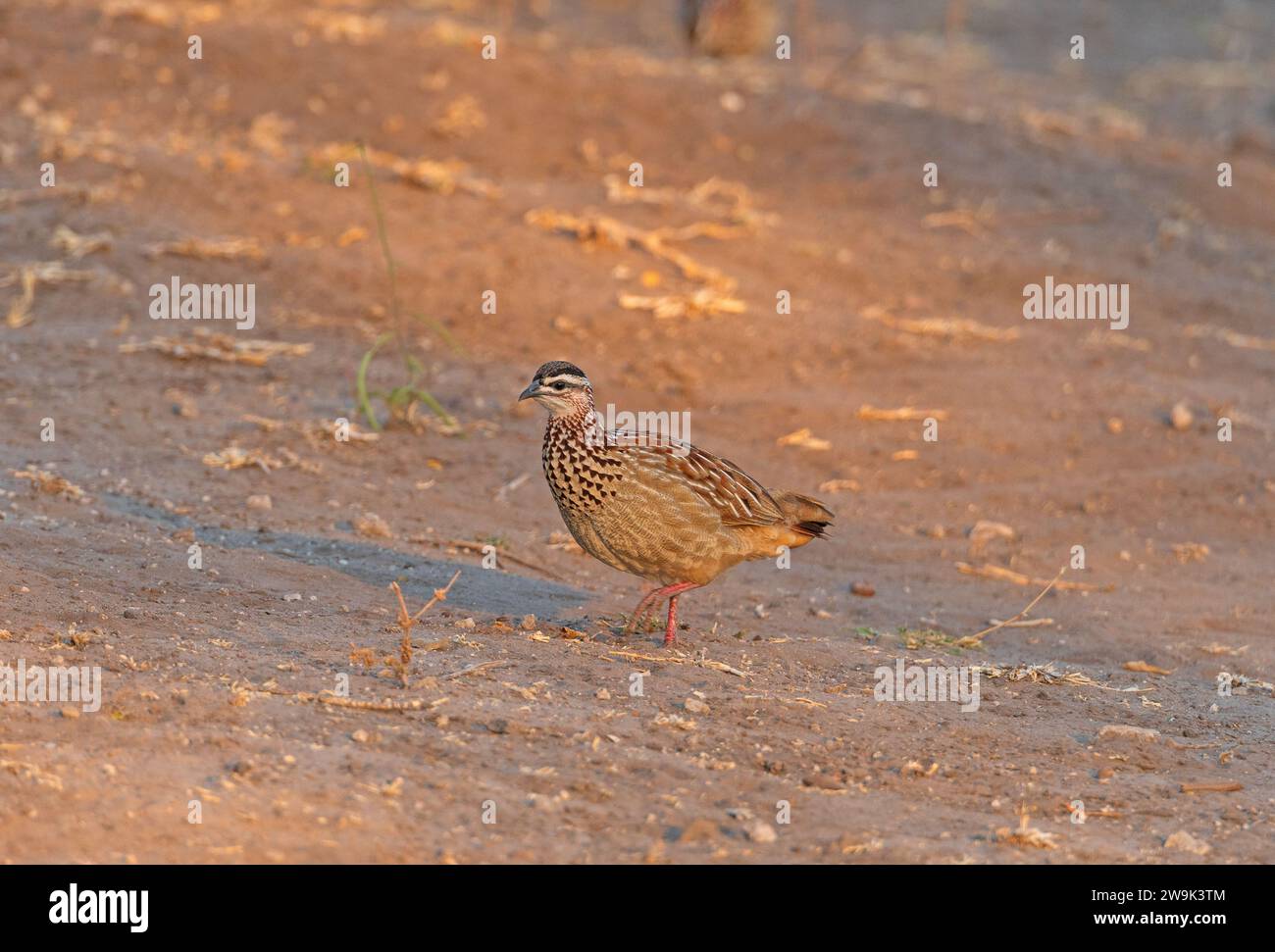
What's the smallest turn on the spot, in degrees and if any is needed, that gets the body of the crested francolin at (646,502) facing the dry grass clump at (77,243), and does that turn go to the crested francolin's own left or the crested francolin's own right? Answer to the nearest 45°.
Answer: approximately 45° to the crested francolin's own right

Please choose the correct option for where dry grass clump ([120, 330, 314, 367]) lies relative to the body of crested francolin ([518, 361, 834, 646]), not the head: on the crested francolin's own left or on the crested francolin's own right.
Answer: on the crested francolin's own right

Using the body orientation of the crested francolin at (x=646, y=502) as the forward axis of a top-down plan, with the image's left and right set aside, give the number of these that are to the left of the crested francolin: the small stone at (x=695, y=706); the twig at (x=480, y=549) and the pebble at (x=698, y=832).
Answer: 2

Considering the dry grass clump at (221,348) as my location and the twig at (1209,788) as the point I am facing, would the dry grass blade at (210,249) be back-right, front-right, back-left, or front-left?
back-left

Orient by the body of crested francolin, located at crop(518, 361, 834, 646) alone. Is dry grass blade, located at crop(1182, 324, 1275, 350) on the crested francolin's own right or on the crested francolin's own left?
on the crested francolin's own right

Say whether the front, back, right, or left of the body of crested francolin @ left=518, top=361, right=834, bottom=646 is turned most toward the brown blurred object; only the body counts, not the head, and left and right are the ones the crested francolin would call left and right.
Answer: right

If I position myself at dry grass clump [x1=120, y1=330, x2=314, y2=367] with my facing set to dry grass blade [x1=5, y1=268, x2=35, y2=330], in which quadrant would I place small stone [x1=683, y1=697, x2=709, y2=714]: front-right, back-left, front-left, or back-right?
back-left

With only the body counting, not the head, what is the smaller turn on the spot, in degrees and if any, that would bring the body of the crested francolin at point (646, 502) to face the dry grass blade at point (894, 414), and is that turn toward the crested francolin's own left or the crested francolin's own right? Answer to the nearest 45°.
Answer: approximately 90° to the crested francolin's own right

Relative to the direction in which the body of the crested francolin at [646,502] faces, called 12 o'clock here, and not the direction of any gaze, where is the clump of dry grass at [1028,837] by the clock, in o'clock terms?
The clump of dry grass is roughly at 8 o'clock from the crested francolin.

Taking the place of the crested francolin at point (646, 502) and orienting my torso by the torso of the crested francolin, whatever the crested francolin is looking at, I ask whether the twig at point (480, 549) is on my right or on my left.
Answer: on my right

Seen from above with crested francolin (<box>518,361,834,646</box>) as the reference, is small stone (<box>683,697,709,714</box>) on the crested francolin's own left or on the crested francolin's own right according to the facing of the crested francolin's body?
on the crested francolin's own left

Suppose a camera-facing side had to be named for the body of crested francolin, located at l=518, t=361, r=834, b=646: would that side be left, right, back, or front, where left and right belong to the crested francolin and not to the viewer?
left

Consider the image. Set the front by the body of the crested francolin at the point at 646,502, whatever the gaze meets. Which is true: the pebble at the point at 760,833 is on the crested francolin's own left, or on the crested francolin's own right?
on the crested francolin's own left

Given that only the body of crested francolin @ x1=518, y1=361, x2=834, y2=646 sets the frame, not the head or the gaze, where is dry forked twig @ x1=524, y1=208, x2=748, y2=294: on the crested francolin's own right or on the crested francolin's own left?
on the crested francolin's own right
